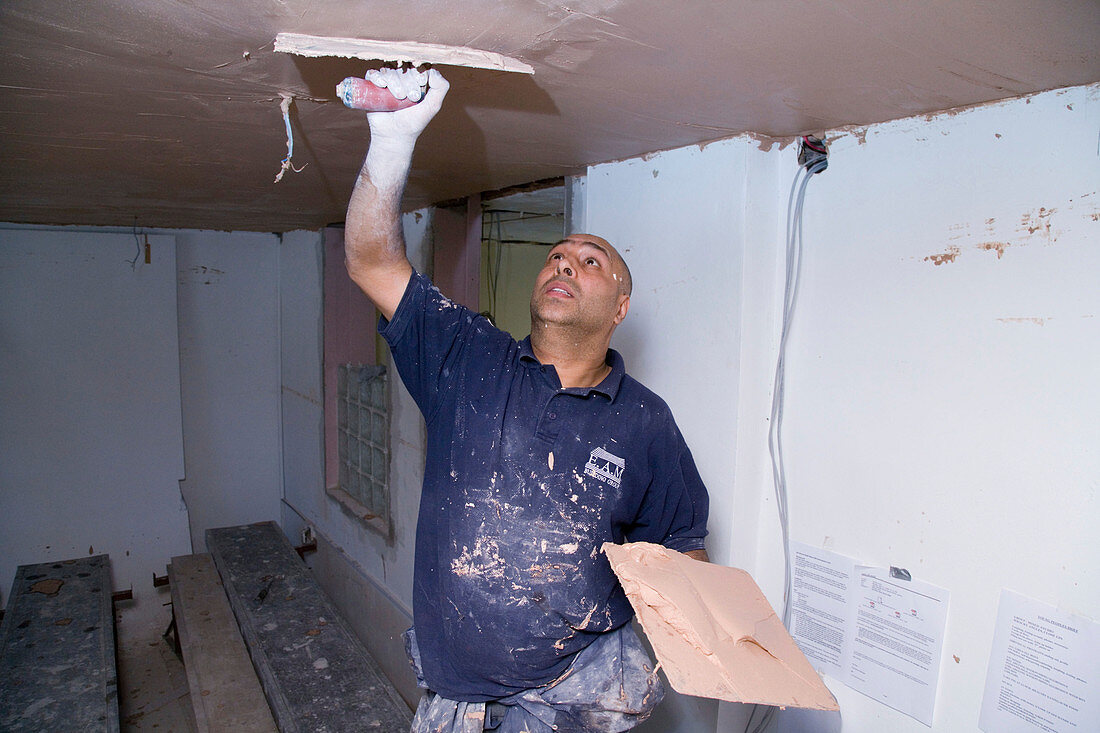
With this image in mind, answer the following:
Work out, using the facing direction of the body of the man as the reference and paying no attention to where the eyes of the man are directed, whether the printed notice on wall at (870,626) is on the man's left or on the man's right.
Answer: on the man's left

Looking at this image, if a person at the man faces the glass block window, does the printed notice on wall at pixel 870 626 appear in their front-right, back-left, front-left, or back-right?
back-right

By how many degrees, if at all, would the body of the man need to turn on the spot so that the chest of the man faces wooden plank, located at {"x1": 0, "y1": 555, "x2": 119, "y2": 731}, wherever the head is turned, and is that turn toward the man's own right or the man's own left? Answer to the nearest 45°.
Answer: approximately 135° to the man's own right

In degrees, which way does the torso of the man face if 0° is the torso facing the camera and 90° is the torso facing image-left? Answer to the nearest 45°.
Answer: approximately 0°

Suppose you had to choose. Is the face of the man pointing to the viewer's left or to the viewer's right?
to the viewer's left

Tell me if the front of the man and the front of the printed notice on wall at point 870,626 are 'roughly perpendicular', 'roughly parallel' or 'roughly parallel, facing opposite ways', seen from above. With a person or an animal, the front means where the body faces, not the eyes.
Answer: roughly perpendicular

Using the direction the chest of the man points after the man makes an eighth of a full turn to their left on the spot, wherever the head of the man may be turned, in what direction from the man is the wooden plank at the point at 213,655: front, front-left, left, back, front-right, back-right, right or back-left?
back

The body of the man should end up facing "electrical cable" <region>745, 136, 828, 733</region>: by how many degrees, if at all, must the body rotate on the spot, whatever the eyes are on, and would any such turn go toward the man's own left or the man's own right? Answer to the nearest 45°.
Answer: approximately 90° to the man's own left
